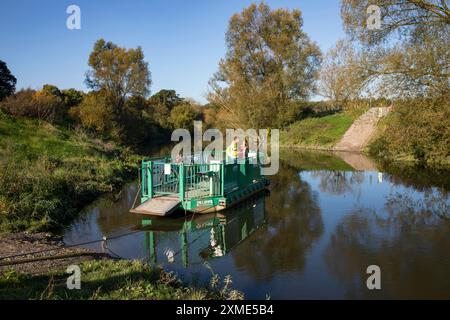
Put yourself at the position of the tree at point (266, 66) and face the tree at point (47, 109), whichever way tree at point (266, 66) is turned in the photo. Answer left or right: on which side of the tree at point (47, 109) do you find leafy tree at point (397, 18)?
left
